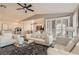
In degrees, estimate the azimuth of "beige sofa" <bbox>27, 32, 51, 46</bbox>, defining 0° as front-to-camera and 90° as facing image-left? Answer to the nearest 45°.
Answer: approximately 45°

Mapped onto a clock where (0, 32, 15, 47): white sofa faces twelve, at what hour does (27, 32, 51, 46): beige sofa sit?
(27, 32, 51, 46): beige sofa is roughly at 11 o'clock from (0, 32, 15, 47): white sofa.

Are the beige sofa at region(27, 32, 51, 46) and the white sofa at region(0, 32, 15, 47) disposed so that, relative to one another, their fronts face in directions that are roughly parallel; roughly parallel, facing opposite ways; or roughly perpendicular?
roughly perpendicular

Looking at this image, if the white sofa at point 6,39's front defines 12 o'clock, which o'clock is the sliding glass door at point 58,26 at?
The sliding glass door is roughly at 11 o'clock from the white sofa.

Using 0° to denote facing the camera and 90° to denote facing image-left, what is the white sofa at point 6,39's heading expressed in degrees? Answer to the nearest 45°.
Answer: approximately 315°
